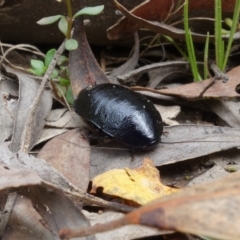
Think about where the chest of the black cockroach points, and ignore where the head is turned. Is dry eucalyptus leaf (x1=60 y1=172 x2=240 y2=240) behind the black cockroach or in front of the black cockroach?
in front

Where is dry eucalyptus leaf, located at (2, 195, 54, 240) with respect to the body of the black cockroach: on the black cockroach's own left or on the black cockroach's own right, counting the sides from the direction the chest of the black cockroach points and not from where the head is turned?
on the black cockroach's own right

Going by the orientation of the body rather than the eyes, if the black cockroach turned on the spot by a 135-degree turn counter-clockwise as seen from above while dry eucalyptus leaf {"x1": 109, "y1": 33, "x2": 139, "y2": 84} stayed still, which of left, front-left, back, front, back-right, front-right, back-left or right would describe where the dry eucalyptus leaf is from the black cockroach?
front

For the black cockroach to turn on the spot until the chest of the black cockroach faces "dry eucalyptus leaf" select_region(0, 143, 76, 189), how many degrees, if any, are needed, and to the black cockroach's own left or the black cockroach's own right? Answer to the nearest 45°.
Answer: approximately 90° to the black cockroach's own right

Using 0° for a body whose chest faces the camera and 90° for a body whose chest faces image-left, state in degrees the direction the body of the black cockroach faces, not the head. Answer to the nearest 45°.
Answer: approximately 315°

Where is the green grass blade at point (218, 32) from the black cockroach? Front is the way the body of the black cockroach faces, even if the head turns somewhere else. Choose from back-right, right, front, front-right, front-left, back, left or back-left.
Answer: left

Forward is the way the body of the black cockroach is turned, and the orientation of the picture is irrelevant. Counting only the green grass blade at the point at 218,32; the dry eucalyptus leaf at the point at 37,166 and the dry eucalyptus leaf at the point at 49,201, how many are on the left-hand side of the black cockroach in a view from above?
1
